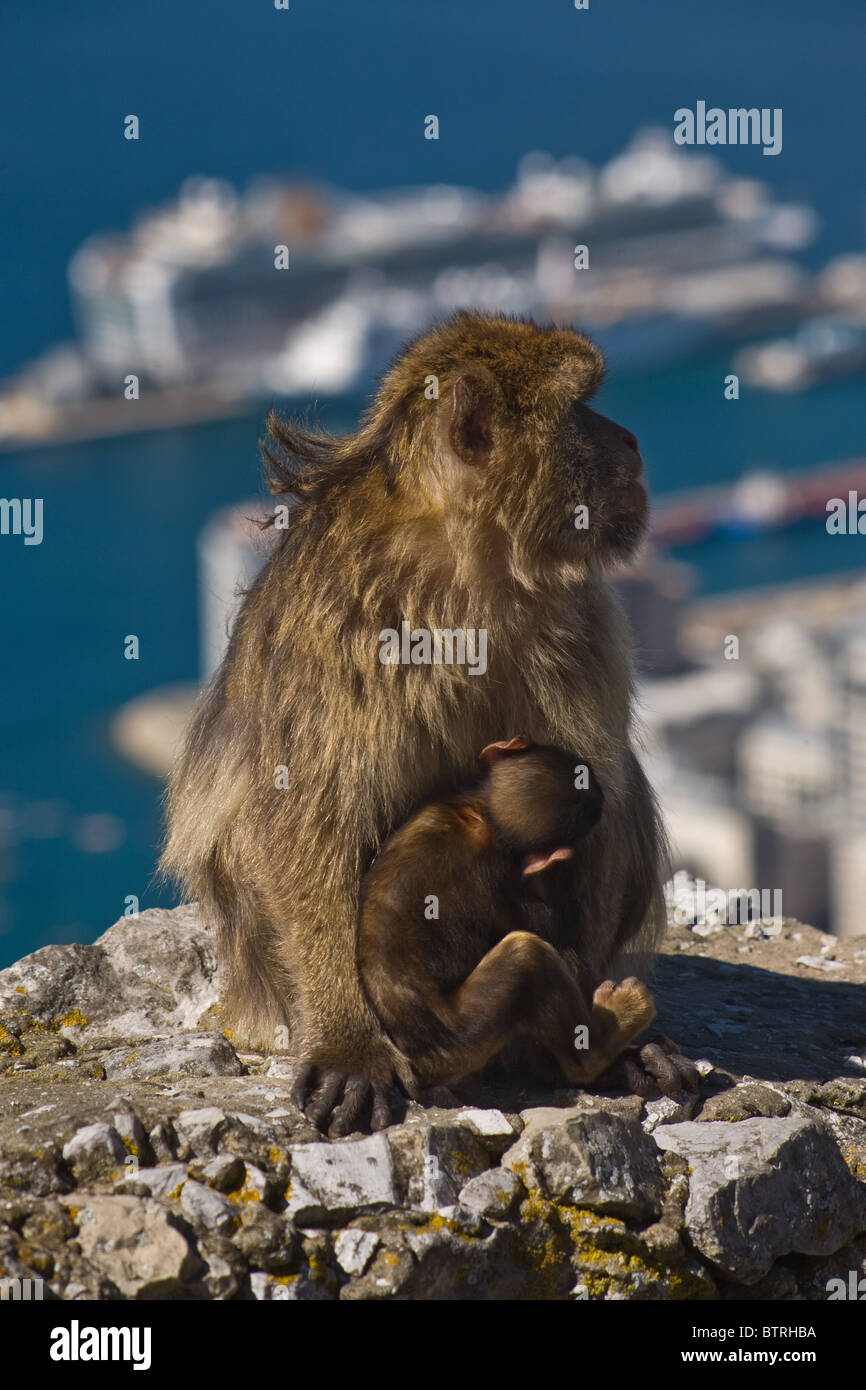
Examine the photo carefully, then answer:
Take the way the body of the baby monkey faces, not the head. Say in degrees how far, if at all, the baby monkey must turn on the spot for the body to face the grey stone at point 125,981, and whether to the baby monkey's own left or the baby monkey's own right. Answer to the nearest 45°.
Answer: approximately 135° to the baby monkey's own left

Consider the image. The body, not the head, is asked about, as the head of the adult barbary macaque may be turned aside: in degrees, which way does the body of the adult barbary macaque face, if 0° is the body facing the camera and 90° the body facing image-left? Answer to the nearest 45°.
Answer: approximately 315°
